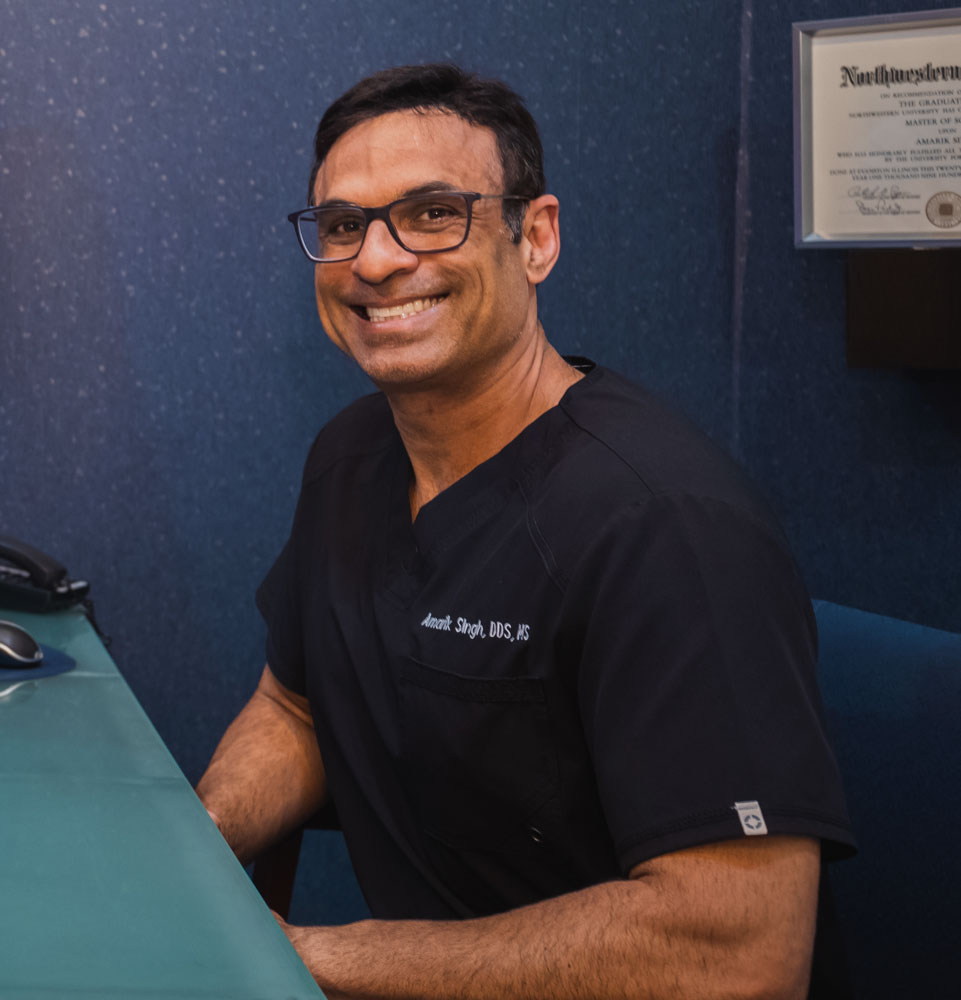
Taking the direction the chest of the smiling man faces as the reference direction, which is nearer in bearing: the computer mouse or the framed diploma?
the computer mouse

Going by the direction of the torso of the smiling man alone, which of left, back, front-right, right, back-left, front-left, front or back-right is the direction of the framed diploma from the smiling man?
back

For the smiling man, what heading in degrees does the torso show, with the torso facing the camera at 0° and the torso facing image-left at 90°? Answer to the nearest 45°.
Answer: approximately 45°

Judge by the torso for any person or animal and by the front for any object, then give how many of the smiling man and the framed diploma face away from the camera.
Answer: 0

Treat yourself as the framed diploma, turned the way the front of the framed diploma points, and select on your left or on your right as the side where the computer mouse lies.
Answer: on your right

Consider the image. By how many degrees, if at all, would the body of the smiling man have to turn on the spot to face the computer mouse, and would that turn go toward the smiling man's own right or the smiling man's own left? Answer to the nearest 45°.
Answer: approximately 45° to the smiling man's own right

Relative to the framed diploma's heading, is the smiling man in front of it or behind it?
in front
